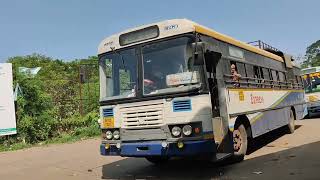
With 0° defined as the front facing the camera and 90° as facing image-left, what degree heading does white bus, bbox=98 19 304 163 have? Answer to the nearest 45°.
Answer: approximately 45°

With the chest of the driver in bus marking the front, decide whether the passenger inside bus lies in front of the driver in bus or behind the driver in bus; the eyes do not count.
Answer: behind

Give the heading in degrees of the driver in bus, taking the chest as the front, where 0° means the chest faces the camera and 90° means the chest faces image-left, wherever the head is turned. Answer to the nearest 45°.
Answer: approximately 45°

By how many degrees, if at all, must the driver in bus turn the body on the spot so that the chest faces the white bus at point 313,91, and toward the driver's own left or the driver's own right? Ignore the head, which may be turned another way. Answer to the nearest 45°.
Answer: approximately 180°

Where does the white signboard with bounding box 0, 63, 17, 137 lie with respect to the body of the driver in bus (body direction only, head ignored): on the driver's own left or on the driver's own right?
on the driver's own right
